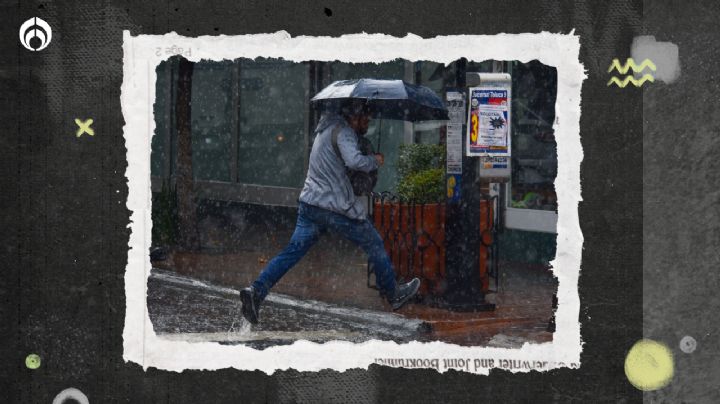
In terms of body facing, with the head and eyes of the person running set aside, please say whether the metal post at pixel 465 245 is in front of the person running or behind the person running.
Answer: in front

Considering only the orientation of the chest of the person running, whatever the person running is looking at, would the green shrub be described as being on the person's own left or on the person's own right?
on the person's own left

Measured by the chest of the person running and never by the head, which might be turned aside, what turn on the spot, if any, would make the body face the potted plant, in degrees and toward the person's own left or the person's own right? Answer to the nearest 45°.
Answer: approximately 45° to the person's own left

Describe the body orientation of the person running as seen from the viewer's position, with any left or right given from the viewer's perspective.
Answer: facing to the right of the viewer
